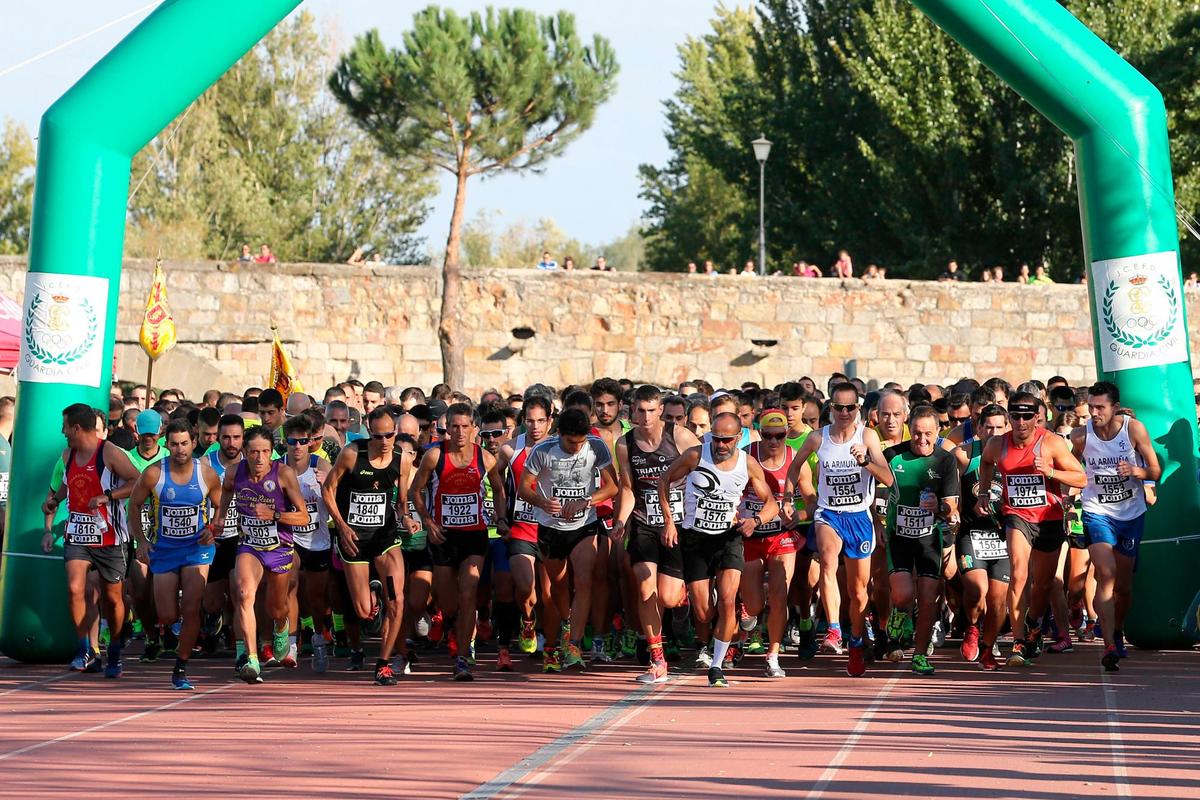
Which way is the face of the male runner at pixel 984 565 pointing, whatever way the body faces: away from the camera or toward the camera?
toward the camera

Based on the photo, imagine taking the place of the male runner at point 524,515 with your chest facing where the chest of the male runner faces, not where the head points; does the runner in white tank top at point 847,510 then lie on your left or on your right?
on your left

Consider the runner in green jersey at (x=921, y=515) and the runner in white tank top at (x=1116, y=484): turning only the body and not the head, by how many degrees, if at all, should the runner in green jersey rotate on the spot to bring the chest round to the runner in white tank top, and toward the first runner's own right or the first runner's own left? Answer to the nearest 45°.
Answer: approximately 90° to the first runner's own left

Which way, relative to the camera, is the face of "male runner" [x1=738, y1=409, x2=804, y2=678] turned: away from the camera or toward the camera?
toward the camera

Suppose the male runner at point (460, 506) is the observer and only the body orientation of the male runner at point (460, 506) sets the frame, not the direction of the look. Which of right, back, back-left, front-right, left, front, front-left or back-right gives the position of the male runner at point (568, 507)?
left

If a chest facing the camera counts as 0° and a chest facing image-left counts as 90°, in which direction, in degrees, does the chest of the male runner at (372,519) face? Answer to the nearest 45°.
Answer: approximately 0°

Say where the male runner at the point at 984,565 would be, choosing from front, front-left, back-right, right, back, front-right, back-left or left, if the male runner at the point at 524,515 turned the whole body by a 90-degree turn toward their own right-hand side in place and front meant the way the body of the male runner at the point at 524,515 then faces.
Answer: back

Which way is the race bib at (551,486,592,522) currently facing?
toward the camera

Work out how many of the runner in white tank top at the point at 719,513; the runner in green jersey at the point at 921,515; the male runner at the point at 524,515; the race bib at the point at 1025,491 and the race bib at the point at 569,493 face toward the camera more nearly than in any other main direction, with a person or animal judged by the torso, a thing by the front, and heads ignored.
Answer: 5

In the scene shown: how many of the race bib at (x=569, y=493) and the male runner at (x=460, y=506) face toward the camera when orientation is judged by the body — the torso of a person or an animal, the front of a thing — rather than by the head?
2

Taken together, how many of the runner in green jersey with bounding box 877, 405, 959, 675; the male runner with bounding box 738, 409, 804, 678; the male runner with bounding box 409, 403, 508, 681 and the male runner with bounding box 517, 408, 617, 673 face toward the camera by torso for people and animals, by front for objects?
4

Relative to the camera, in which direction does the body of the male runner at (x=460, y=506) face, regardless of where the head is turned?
toward the camera

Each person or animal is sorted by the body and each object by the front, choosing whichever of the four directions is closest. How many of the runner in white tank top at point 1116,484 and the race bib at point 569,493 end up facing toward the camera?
2

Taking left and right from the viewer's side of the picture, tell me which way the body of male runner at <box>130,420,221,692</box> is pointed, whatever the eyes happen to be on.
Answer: facing the viewer

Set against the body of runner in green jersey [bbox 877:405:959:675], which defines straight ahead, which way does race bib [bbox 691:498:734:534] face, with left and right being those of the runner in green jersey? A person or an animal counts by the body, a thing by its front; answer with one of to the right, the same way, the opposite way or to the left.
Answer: the same way

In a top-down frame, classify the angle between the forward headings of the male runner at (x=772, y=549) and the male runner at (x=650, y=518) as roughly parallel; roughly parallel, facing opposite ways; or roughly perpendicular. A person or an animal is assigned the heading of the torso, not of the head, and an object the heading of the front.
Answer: roughly parallel

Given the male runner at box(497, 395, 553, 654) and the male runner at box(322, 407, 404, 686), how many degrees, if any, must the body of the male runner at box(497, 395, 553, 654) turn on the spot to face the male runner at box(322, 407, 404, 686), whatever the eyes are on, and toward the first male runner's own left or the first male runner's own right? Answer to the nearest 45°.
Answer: approximately 90° to the first male runner's own right

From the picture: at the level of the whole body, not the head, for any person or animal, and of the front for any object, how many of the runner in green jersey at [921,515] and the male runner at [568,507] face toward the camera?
2
